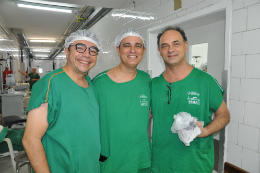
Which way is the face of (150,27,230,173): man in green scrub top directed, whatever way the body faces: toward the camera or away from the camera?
toward the camera

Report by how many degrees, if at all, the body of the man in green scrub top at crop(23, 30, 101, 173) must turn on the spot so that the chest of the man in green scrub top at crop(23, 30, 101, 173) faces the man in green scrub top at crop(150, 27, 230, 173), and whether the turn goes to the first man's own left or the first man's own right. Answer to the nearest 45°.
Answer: approximately 45° to the first man's own left

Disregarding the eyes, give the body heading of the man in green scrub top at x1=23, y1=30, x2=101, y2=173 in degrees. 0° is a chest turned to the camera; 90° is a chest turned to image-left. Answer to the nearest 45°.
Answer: approximately 315°

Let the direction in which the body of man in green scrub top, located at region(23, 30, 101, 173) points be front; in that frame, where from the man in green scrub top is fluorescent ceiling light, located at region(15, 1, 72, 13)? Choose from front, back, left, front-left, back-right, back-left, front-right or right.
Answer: back-left

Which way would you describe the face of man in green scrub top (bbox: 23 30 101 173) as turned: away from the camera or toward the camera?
toward the camera
